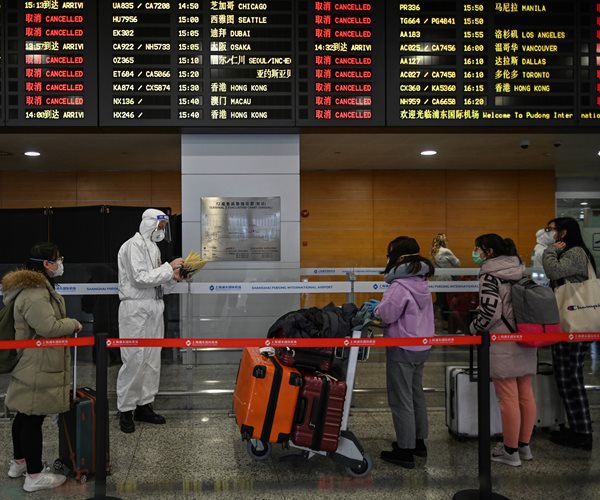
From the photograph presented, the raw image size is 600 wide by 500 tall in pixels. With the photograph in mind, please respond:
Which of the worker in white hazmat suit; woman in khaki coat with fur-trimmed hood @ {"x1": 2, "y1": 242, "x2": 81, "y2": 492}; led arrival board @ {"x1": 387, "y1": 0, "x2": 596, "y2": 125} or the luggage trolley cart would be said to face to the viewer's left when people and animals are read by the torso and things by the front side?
the luggage trolley cart

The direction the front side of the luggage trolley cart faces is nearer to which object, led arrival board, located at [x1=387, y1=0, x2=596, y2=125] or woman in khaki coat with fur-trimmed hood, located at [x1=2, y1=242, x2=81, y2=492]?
the woman in khaki coat with fur-trimmed hood

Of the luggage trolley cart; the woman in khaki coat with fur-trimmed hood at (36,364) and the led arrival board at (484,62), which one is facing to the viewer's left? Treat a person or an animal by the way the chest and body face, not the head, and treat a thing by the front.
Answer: the luggage trolley cart

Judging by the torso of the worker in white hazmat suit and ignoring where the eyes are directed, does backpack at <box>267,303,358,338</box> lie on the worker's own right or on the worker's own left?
on the worker's own right

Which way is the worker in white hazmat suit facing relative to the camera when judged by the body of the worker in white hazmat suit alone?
to the viewer's right

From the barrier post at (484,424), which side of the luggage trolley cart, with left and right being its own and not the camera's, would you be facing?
back

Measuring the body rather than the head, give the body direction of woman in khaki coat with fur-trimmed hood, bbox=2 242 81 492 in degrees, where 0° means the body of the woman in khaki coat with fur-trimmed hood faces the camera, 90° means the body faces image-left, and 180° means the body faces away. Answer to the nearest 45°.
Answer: approximately 270°

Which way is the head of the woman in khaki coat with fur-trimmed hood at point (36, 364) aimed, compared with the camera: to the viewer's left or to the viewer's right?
to the viewer's right
